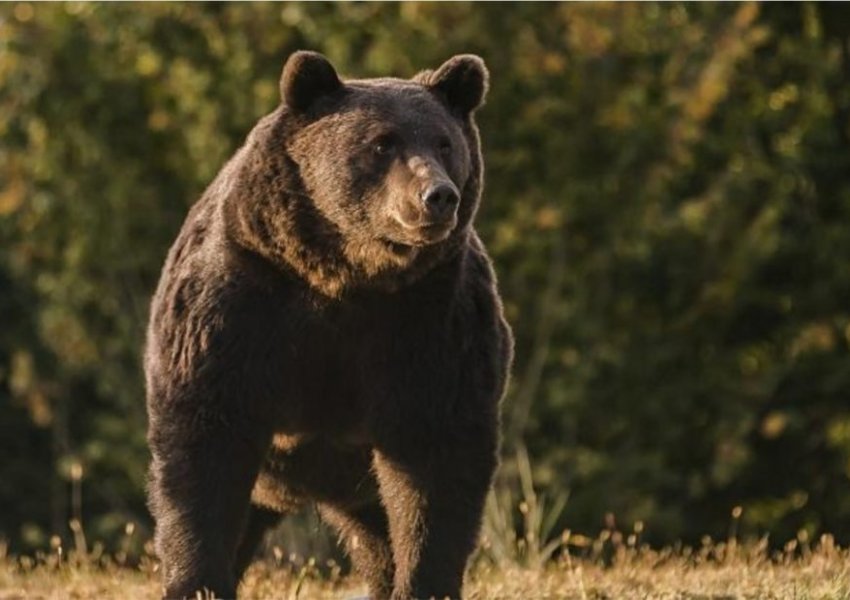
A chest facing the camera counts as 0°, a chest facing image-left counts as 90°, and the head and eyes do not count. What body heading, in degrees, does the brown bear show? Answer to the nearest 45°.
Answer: approximately 0°
